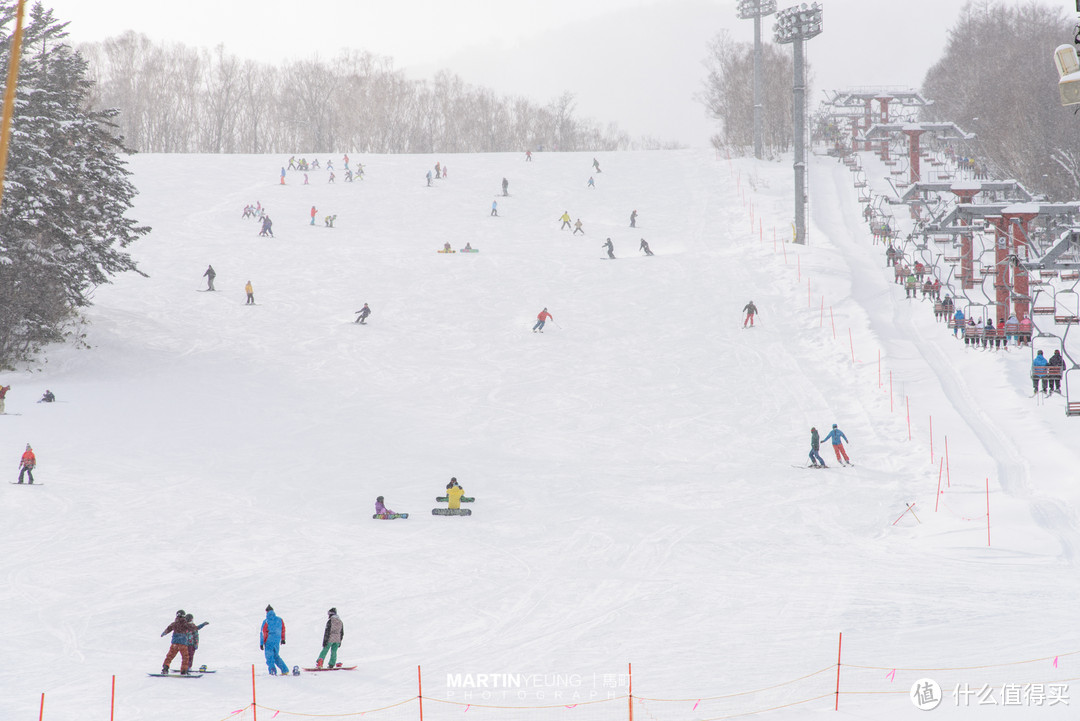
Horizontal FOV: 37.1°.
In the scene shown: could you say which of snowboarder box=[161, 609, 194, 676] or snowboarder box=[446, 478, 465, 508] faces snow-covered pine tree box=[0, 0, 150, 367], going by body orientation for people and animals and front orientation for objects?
snowboarder box=[161, 609, 194, 676]

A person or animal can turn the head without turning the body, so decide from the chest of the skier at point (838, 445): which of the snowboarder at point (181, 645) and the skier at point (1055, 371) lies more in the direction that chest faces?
the snowboarder

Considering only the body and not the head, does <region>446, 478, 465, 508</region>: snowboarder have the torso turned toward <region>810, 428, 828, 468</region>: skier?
no

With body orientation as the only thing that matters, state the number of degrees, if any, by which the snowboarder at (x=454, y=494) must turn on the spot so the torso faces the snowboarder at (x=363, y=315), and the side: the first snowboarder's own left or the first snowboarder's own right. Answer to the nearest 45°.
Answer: approximately 180°

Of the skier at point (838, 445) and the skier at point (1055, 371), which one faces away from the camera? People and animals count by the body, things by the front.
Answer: the skier at point (1055, 371)

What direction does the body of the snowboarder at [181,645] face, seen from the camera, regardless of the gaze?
away from the camera

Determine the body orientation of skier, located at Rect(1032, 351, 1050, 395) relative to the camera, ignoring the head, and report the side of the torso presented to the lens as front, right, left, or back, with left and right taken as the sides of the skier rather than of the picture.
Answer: back

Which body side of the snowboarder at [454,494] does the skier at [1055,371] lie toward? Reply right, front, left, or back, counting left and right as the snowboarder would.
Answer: left

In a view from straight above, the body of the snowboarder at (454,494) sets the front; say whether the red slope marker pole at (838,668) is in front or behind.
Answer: in front

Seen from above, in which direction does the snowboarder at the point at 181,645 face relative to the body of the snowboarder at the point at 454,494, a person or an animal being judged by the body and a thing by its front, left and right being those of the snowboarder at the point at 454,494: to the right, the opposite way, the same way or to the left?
the opposite way

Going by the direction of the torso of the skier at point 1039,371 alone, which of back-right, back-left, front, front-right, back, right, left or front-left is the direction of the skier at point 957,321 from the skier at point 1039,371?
front

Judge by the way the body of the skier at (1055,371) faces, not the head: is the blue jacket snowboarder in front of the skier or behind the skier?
behind

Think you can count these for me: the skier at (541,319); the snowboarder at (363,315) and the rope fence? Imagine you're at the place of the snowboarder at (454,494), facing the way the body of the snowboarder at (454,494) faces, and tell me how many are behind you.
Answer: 2

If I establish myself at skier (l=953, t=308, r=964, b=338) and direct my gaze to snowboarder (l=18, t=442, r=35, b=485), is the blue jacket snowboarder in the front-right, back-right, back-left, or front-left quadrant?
front-left

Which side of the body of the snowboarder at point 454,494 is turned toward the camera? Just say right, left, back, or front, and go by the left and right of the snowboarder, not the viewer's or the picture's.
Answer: front
